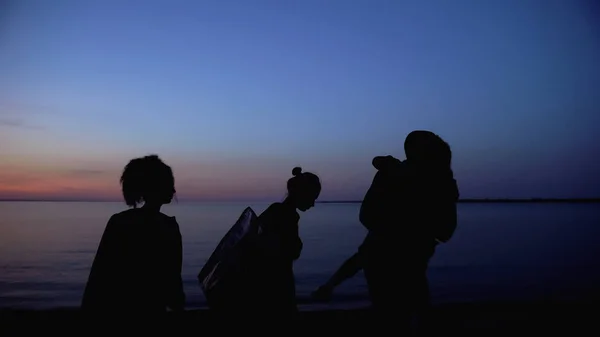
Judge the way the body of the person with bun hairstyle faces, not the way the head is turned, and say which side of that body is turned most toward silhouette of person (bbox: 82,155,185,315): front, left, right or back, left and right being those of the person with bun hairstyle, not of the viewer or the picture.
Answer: back

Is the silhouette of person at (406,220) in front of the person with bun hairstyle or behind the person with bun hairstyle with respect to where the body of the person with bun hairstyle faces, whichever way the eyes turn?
in front

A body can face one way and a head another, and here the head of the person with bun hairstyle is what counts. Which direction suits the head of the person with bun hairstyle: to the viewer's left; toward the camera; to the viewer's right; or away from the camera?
to the viewer's right

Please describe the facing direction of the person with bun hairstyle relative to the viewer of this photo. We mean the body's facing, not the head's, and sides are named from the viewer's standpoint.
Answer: facing to the right of the viewer
